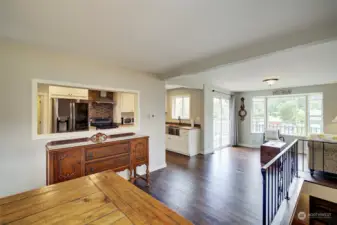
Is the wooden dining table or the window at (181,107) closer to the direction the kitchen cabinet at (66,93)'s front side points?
the wooden dining table

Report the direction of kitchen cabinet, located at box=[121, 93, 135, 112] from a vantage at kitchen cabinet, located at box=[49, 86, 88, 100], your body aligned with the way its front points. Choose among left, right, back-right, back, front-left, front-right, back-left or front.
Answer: left

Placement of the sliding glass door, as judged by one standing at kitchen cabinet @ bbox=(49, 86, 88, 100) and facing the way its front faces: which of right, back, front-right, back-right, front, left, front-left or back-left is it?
left

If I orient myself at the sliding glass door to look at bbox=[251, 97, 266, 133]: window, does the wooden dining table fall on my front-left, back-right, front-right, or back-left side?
back-right

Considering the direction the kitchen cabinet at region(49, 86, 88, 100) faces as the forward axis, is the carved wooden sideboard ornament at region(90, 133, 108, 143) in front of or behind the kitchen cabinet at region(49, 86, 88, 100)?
in front

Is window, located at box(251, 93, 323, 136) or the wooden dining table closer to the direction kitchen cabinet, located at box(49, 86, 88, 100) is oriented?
the wooden dining table

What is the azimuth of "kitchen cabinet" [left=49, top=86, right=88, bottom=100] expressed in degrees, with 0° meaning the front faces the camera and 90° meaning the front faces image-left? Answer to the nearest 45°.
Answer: approximately 0°

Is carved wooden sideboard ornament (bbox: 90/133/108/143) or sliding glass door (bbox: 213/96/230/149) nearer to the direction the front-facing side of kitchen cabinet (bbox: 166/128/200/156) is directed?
the carved wooden sideboard ornament

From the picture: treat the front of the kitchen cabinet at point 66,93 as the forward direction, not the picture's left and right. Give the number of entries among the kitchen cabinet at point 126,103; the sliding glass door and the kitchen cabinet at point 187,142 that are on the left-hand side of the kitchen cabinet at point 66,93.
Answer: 3

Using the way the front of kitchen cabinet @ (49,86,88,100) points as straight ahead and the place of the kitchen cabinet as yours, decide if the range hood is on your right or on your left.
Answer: on your left
